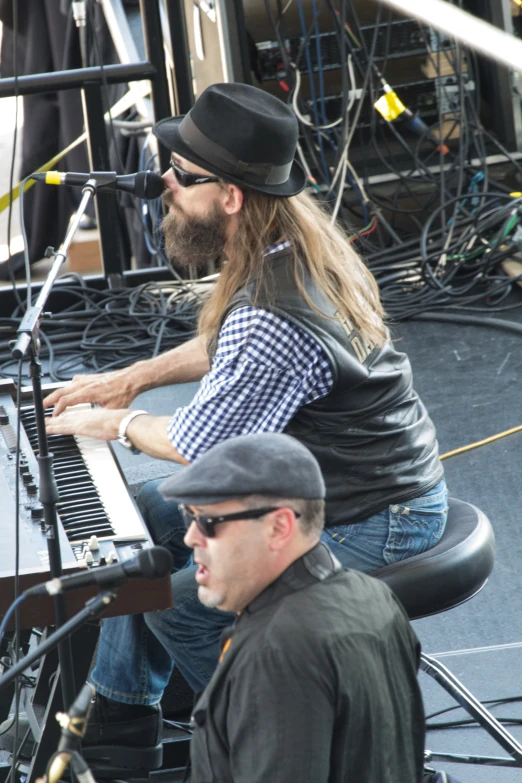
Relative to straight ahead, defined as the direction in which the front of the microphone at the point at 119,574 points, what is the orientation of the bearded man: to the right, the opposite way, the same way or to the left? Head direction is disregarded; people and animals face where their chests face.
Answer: the opposite way

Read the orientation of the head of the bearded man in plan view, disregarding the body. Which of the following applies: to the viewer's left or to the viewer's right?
to the viewer's left

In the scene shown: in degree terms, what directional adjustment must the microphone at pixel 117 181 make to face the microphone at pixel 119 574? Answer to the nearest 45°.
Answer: approximately 90° to its right

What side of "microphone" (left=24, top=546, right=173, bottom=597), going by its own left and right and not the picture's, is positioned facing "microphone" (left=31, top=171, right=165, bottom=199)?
left

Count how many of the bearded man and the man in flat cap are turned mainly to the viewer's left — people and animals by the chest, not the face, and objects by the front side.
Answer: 2

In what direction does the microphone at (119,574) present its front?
to the viewer's right

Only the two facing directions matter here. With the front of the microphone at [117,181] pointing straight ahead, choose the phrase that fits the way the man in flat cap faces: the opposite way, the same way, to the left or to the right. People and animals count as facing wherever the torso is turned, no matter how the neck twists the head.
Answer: the opposite way

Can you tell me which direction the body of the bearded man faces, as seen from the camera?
to the viewer's left

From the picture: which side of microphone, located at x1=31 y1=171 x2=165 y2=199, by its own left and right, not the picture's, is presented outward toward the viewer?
right

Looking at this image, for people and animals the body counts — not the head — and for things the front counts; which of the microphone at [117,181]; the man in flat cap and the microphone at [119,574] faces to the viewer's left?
the man in flat cap

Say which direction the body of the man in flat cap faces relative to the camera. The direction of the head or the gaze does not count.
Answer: to the viewer's left
